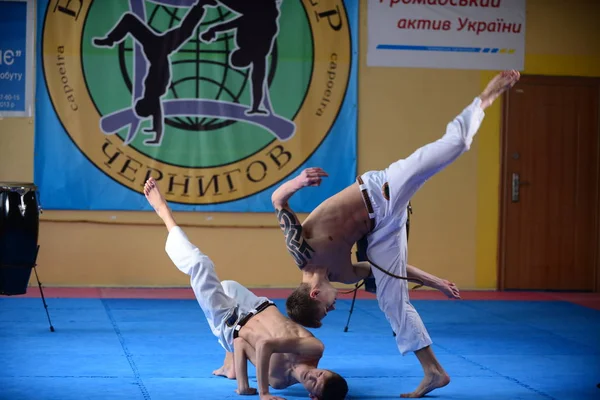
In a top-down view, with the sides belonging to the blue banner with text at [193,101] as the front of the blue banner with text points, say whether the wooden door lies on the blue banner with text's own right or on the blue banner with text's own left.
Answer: on the blue banner with text's own left

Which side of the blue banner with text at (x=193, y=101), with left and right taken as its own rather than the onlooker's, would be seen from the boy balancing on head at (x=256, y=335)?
front

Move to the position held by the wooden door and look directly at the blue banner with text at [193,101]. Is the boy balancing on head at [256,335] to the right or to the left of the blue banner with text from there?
left

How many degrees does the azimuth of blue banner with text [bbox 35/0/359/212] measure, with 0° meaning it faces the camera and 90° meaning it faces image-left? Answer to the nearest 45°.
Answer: approximately 0°
